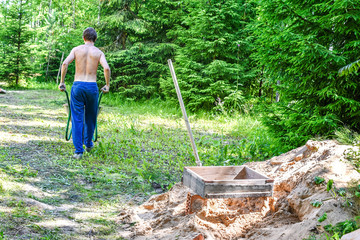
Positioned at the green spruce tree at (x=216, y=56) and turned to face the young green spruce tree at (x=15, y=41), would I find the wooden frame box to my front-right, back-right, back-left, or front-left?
back-left

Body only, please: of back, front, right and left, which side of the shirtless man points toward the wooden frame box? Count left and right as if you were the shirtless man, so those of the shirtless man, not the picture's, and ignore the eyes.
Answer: back

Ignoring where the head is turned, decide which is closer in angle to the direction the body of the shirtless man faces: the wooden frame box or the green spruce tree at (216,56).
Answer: the green spruce tree

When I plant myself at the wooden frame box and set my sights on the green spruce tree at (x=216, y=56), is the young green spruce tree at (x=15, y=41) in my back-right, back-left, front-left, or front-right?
front-left

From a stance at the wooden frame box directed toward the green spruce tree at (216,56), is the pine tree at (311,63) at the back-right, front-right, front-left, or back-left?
front-right

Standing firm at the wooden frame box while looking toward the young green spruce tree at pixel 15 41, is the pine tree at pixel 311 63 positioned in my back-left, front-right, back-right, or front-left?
front-right

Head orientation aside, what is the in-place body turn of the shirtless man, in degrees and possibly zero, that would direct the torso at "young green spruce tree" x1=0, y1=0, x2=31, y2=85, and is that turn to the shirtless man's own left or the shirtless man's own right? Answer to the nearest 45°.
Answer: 0° — they already face it

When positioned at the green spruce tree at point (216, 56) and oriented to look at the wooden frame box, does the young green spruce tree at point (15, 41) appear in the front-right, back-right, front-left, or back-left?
back-right

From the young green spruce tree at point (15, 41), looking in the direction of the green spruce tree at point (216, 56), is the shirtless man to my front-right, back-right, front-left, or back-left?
front-right

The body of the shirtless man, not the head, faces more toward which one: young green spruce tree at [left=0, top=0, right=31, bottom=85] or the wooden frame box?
the young green spruce tree

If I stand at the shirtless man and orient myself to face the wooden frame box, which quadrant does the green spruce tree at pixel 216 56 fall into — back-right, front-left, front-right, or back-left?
back-left

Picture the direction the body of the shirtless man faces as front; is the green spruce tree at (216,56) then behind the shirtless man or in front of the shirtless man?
in front

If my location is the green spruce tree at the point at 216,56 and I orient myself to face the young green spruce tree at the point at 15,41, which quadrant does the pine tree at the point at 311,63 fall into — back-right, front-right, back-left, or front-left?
back-left

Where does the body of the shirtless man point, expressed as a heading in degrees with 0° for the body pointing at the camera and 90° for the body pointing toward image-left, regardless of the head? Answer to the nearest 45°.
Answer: approximately 180°
